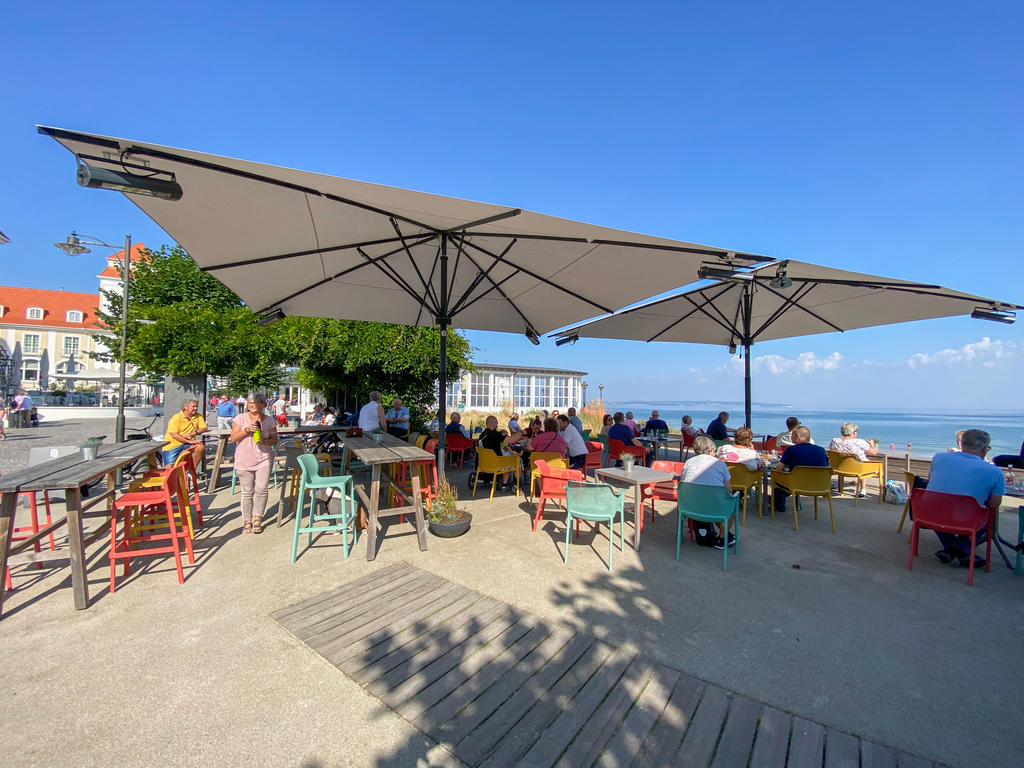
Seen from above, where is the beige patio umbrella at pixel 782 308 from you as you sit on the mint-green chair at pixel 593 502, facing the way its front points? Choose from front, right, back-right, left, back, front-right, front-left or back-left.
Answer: front-right

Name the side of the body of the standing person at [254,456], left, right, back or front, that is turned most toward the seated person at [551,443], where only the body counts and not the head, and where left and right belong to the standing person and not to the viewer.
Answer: left

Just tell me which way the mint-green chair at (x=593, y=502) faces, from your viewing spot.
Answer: facing away from the viewer

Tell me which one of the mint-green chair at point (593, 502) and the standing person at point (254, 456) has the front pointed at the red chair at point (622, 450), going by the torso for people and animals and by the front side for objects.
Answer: the mint-green chair at point (593, 502)

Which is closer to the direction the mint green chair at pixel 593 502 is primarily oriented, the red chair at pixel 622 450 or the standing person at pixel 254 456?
the red chair

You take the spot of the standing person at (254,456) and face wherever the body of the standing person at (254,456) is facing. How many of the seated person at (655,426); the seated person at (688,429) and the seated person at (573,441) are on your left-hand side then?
3

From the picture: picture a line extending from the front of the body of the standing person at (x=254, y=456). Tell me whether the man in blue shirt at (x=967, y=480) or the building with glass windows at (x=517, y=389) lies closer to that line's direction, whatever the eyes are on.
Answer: the man in blue shirt

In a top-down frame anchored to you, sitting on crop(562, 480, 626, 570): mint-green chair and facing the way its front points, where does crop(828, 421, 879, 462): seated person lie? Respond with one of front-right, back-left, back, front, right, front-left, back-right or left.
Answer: front-right

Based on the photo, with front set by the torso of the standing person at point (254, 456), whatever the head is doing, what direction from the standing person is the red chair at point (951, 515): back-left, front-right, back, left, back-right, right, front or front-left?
front-left

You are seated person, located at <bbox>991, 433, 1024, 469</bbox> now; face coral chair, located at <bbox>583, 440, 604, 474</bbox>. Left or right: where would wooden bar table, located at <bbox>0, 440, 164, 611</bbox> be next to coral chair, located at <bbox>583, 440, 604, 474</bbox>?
left
